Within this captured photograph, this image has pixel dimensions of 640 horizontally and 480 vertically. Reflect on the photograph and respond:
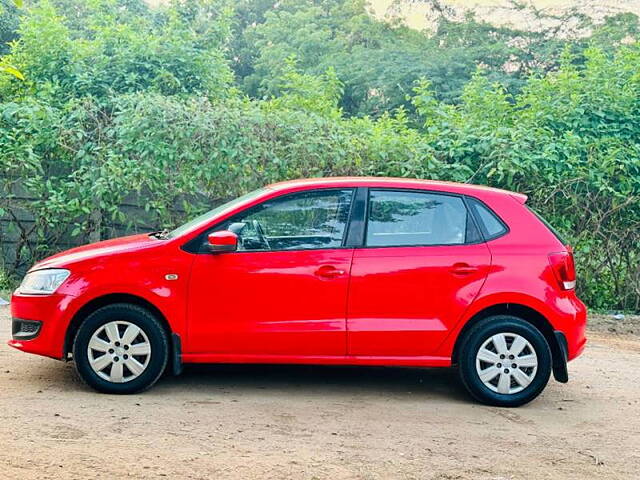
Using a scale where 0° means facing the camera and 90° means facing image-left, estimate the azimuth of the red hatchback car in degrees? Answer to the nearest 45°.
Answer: approximately 90°
